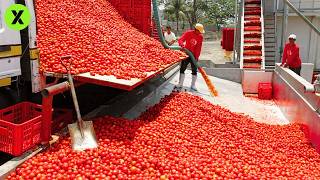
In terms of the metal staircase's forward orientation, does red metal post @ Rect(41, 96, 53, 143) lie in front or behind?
in front

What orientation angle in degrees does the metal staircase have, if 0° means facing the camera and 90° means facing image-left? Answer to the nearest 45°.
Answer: approximately 0°

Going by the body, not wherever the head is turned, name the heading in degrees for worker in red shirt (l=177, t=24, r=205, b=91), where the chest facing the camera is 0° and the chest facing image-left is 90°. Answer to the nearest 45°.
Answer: approximately 315°

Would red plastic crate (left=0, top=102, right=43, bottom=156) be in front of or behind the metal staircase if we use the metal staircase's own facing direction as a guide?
in front

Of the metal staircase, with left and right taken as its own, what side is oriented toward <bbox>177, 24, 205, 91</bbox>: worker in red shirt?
right

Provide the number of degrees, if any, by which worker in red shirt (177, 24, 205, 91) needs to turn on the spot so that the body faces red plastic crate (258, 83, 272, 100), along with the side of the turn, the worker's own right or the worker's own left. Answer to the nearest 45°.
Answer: approximately 90° to the worker's own left

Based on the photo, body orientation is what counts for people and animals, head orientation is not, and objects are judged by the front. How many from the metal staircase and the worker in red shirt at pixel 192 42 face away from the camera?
0

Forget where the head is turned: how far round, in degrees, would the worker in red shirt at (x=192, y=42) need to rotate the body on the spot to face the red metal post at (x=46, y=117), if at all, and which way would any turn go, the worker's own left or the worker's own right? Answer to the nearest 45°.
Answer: approximately 45° to the worker's own right

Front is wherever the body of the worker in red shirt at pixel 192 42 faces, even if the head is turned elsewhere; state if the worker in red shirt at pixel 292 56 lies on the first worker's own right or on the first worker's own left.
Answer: on the first worker's own left
